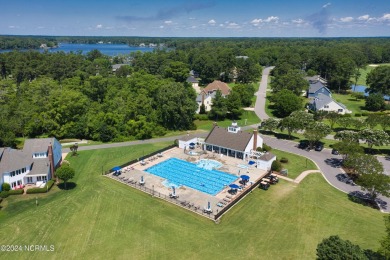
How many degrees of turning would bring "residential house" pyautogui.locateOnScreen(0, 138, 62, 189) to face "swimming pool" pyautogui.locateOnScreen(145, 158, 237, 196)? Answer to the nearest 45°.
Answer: approximately 45° to its left

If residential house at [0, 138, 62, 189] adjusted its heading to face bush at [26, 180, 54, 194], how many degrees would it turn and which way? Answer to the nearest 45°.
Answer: approximately 180°

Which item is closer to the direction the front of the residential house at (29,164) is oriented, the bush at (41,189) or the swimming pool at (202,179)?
the bush

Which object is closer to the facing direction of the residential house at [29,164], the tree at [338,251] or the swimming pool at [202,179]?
the tree

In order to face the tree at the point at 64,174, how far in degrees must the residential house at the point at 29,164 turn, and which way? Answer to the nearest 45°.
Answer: approximately 45° to its left

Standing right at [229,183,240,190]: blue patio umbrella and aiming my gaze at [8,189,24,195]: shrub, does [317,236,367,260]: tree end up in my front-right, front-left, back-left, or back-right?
back-left

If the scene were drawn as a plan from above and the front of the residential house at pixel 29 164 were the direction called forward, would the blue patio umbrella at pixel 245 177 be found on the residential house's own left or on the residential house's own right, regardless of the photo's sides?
on the residential house's own left

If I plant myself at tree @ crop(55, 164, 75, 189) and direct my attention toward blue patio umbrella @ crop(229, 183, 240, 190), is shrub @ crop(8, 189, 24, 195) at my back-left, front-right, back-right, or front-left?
back-right

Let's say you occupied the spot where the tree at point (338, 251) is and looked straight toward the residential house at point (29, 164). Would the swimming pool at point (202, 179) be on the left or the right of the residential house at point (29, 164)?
right
